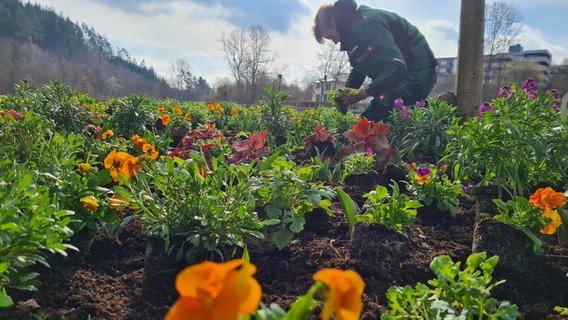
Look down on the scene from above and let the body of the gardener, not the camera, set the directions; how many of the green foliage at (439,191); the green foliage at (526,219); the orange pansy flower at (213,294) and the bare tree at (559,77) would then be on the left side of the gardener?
3

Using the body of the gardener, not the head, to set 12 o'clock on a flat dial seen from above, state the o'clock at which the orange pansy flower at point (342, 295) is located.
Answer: The orange pansy flower is roughly at 9 o'clock from the gardener.

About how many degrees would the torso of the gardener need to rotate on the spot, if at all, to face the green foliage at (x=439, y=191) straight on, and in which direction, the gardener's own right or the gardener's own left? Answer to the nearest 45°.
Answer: approximately 90° to the gardener's own left

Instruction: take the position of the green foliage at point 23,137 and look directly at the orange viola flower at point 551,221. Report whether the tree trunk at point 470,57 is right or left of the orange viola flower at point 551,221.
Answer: left

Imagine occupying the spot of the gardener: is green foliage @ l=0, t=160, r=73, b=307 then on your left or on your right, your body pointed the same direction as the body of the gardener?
on your left

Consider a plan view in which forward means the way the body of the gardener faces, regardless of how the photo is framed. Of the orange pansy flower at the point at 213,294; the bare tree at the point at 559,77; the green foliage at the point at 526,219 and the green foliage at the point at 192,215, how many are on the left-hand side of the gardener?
3

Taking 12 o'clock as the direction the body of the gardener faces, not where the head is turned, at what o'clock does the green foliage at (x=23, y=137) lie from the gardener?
The green foliage is roughly at 10 o'clock from the gardener.

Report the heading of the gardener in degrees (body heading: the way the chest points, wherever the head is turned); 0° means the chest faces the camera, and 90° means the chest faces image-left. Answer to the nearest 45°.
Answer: approximately 90°

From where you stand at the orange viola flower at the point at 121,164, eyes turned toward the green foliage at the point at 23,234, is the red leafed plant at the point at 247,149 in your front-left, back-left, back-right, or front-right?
back-left
